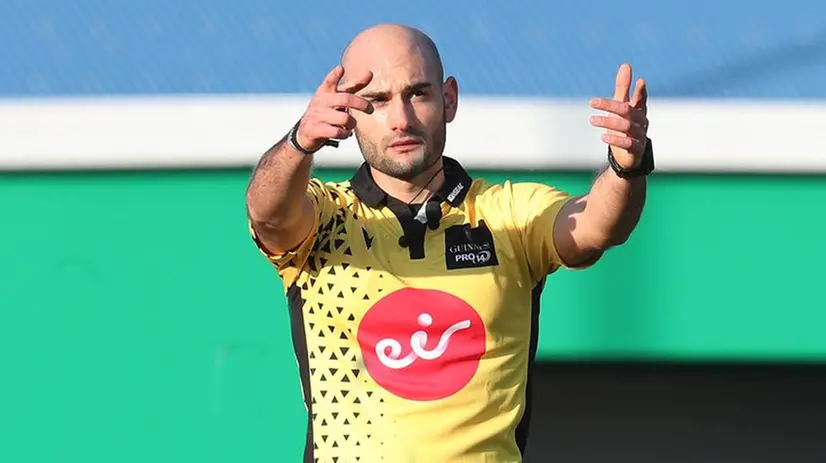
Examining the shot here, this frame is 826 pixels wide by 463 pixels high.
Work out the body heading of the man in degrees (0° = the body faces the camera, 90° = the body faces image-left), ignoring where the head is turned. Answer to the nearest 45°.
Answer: approximately 0°
